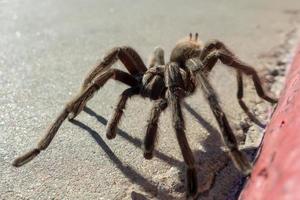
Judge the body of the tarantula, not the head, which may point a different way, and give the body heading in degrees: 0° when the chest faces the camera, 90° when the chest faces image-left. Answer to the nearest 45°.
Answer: approximately 45°
